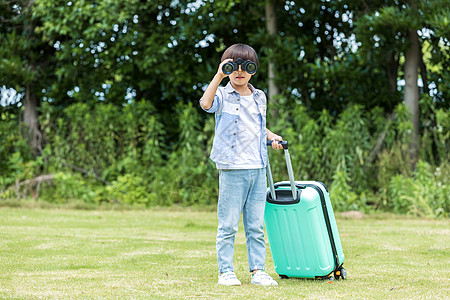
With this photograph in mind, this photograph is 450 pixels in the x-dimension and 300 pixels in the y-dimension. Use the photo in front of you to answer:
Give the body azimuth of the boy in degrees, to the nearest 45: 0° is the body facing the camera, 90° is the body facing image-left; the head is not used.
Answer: approximately 315°

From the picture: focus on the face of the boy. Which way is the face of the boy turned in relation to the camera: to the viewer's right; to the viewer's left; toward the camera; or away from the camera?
toward the camera

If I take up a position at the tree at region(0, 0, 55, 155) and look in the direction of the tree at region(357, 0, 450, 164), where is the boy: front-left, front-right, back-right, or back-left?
front-right

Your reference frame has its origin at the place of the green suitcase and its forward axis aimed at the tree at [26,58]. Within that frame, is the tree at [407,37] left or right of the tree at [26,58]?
right

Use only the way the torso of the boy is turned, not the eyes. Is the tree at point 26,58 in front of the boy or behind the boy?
behind

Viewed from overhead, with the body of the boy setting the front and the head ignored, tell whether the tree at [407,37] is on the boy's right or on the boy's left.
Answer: on the boy's left
